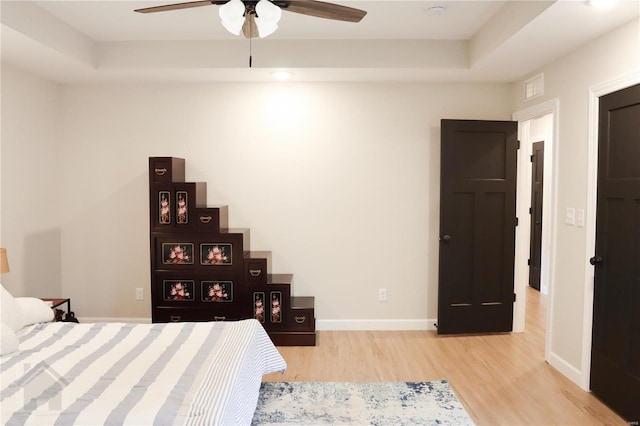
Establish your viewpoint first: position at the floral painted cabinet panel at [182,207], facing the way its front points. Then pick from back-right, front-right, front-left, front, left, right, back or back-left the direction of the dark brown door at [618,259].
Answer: front-left

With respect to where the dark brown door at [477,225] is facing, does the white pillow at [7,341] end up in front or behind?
in front

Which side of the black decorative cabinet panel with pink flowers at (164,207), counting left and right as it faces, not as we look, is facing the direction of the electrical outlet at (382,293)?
left

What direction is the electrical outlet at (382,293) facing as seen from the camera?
toward the camera

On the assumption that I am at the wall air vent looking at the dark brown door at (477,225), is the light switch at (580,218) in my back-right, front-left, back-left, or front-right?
back-left

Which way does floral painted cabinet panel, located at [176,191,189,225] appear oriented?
toward the camera

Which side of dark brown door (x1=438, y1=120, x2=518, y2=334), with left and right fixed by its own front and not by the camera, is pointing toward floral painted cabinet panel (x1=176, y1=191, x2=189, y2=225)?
right

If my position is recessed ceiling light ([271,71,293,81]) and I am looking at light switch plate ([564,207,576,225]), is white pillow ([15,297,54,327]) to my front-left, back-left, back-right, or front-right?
back-right

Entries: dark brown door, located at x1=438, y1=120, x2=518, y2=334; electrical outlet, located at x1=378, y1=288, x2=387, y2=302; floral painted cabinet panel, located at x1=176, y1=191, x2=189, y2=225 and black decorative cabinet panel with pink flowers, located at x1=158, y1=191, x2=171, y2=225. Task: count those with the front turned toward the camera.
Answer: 4

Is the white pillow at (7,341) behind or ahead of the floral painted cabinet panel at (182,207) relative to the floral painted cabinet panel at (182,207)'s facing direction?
ahead

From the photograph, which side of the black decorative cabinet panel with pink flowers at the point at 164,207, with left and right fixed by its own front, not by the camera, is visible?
front

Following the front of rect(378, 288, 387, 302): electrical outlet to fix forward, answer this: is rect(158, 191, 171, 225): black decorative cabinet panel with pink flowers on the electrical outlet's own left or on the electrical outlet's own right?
on the electrical outlet's own right

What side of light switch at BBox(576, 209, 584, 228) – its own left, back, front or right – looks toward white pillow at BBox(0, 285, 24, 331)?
front
